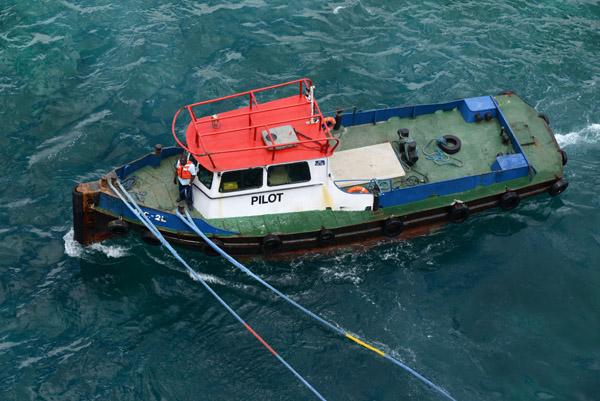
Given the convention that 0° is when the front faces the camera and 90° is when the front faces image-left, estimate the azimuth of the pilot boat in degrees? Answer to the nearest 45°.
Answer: approximately 90°
